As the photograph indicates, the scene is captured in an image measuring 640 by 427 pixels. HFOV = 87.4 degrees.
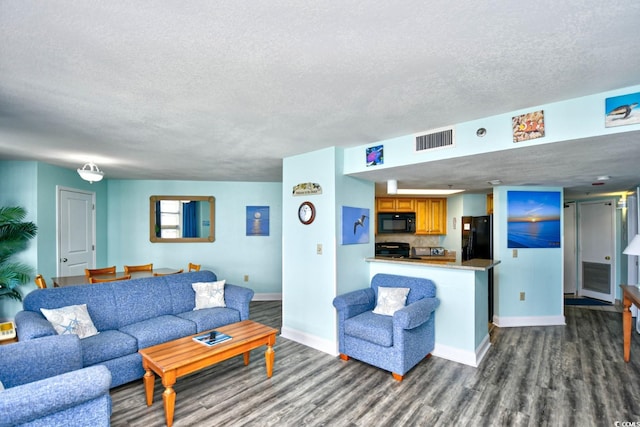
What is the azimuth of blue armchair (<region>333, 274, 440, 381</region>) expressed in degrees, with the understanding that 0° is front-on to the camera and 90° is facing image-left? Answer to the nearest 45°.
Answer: approximately 45°

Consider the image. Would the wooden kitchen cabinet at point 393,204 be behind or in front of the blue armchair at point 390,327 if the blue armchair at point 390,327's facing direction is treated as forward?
behind

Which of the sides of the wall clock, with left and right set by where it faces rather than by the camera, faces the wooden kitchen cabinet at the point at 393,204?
back

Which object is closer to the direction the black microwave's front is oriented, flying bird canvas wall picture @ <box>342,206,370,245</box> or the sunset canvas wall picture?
the flying bird canvas wall picture

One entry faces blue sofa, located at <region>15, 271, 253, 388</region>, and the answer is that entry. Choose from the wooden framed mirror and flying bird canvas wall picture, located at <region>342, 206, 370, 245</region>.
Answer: the wooden framed mirror

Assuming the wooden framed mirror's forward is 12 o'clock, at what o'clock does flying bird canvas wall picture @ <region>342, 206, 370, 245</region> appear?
The flying bird canvas wall picture is roughly at 11 o'clock from the wooden framed mirror.

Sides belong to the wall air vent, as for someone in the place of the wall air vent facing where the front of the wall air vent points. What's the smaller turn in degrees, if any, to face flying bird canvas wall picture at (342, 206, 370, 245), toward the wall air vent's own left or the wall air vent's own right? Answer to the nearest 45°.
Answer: approximately 90° to the wall air vent's own right

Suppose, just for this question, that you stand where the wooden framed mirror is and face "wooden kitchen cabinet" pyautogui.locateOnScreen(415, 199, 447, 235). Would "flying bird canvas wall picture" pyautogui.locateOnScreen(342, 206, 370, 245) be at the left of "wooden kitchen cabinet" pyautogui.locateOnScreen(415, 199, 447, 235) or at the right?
right

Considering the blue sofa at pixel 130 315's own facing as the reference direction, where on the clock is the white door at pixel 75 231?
The white door is roughly at 7 o'clock from the blue sofa.

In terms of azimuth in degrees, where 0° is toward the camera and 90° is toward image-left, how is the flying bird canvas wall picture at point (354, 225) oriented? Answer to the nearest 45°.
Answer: approximately 315°

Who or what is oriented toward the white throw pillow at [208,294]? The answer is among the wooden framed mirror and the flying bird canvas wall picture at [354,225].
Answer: the wooden framed mirror
